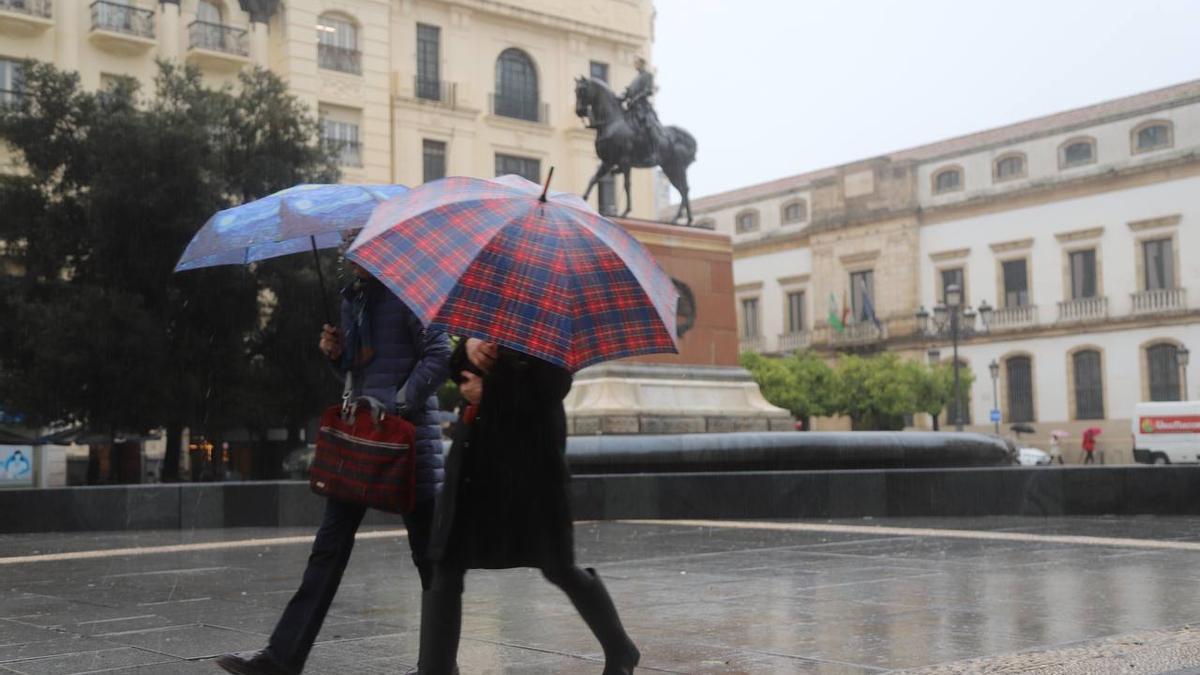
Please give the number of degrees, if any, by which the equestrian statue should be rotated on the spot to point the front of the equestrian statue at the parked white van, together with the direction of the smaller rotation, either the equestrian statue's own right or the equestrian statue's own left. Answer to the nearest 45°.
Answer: approximately 180°

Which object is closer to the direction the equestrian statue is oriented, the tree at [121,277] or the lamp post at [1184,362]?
the tree

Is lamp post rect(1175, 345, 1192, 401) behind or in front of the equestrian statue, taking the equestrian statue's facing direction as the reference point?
behind

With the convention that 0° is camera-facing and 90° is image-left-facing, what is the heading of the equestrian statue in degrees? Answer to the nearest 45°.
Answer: approximately 45°

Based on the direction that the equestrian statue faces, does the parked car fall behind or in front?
behind

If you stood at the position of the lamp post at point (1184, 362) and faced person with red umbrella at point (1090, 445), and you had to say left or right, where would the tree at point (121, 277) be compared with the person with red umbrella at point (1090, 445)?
left

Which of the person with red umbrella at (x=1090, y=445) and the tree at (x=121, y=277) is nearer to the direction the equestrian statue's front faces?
the tree

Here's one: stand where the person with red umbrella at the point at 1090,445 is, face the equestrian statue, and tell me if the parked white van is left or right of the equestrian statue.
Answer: left
